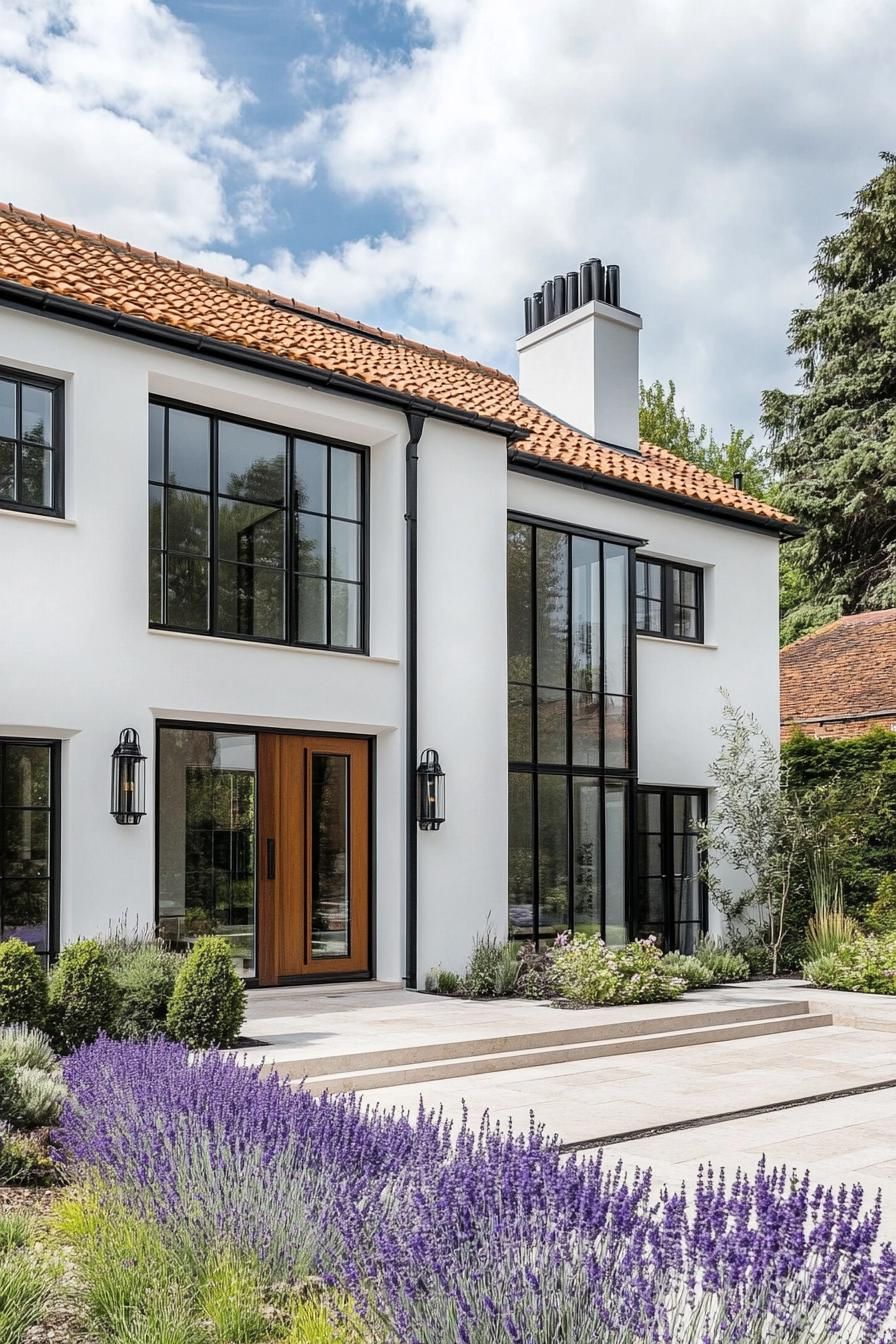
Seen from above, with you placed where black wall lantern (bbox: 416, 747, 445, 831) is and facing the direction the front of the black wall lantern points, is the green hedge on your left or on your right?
on your left

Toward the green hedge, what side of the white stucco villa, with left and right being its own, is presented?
left

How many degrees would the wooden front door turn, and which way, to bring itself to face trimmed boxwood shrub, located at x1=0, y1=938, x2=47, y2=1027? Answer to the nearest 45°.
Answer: approximately 45° to its right

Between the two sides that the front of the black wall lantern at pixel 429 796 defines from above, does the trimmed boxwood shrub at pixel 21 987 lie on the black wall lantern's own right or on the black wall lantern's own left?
on the black wall lantern's own right

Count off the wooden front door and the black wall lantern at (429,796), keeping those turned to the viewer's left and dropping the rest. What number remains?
0

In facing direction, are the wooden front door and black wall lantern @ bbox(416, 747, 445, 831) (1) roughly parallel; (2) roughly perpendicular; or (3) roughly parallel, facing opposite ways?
roughly parallel

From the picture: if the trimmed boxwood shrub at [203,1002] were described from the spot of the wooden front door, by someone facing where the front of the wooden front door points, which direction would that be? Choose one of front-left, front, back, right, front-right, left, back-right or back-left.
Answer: front-right

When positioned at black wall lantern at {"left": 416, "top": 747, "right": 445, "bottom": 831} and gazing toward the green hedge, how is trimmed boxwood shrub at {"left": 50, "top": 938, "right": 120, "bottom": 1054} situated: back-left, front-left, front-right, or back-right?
back-right

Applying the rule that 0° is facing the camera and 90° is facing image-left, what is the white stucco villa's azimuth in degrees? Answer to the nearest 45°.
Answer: approximately 315°

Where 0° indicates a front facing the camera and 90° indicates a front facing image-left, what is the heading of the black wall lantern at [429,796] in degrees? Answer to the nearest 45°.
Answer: approximately 315°

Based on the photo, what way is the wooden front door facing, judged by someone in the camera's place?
facing the viewer and to the right of the viewer
